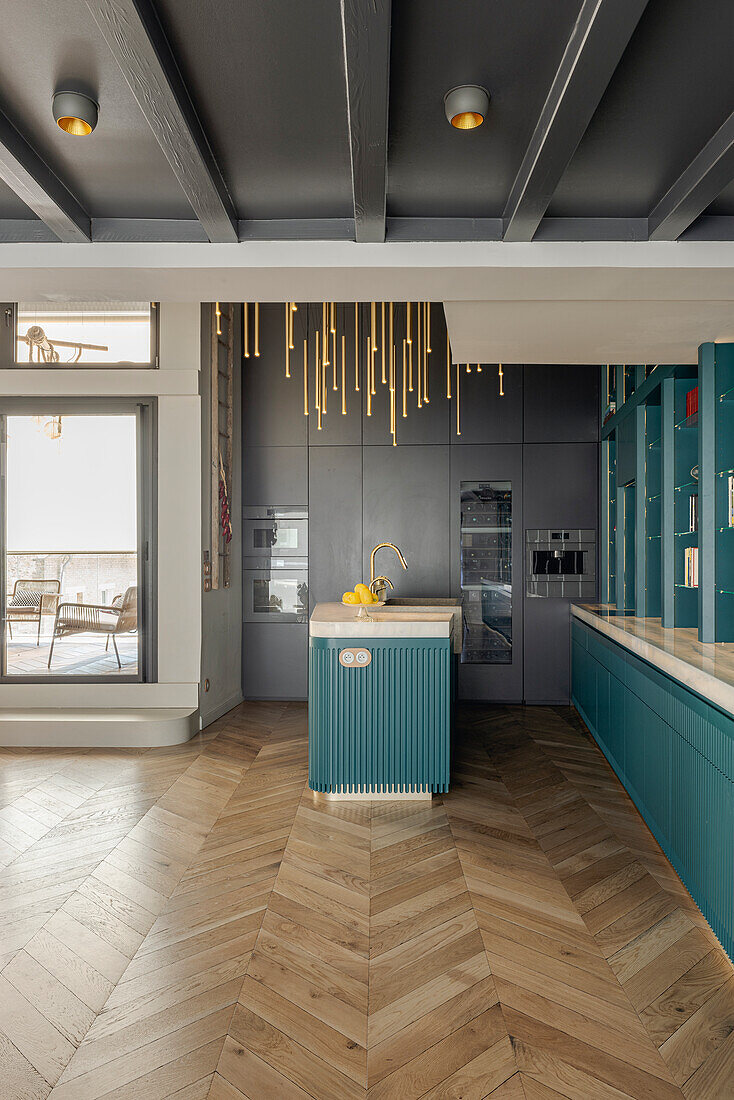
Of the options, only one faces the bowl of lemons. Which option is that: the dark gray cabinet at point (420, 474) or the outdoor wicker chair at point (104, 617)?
the dark gray cabinet

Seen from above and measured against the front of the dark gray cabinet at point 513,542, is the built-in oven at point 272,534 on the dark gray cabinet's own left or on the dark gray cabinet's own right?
on the dark gray cabinet's own right

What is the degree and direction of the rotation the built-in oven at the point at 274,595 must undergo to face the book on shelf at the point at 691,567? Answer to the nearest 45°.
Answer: approximately 45° to its left

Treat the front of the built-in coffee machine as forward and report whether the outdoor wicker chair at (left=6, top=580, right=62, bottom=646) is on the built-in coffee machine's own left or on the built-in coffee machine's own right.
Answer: on the built-in coffee machine's own right

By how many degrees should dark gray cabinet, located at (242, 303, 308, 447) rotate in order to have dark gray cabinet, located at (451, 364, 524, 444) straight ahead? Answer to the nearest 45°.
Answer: approximately 90° to its left

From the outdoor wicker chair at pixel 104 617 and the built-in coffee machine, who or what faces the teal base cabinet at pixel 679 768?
the built-in coffee machine

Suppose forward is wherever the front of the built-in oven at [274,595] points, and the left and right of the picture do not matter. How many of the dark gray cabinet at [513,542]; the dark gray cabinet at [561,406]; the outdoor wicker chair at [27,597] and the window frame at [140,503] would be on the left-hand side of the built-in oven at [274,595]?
2

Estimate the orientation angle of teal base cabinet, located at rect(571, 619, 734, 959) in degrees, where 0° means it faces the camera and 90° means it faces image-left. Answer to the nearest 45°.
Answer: approximately 90°
